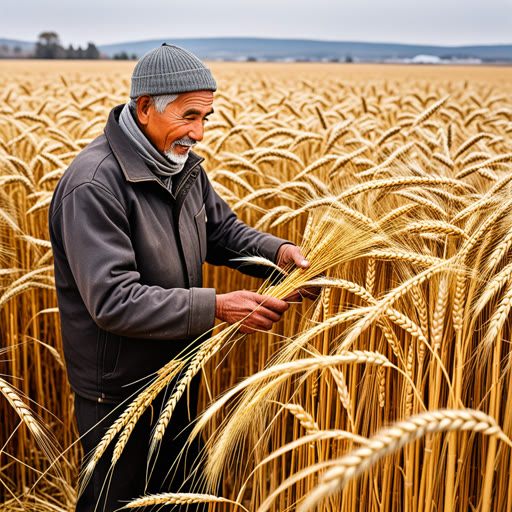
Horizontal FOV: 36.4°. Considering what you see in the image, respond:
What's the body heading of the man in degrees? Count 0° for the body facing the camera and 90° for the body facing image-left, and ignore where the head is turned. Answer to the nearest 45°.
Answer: approximately 315°

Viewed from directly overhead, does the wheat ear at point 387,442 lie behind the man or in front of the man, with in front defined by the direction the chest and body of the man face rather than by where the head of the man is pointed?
in front

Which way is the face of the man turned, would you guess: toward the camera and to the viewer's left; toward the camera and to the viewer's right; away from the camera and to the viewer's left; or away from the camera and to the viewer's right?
toward the camera and to the viewer's right
